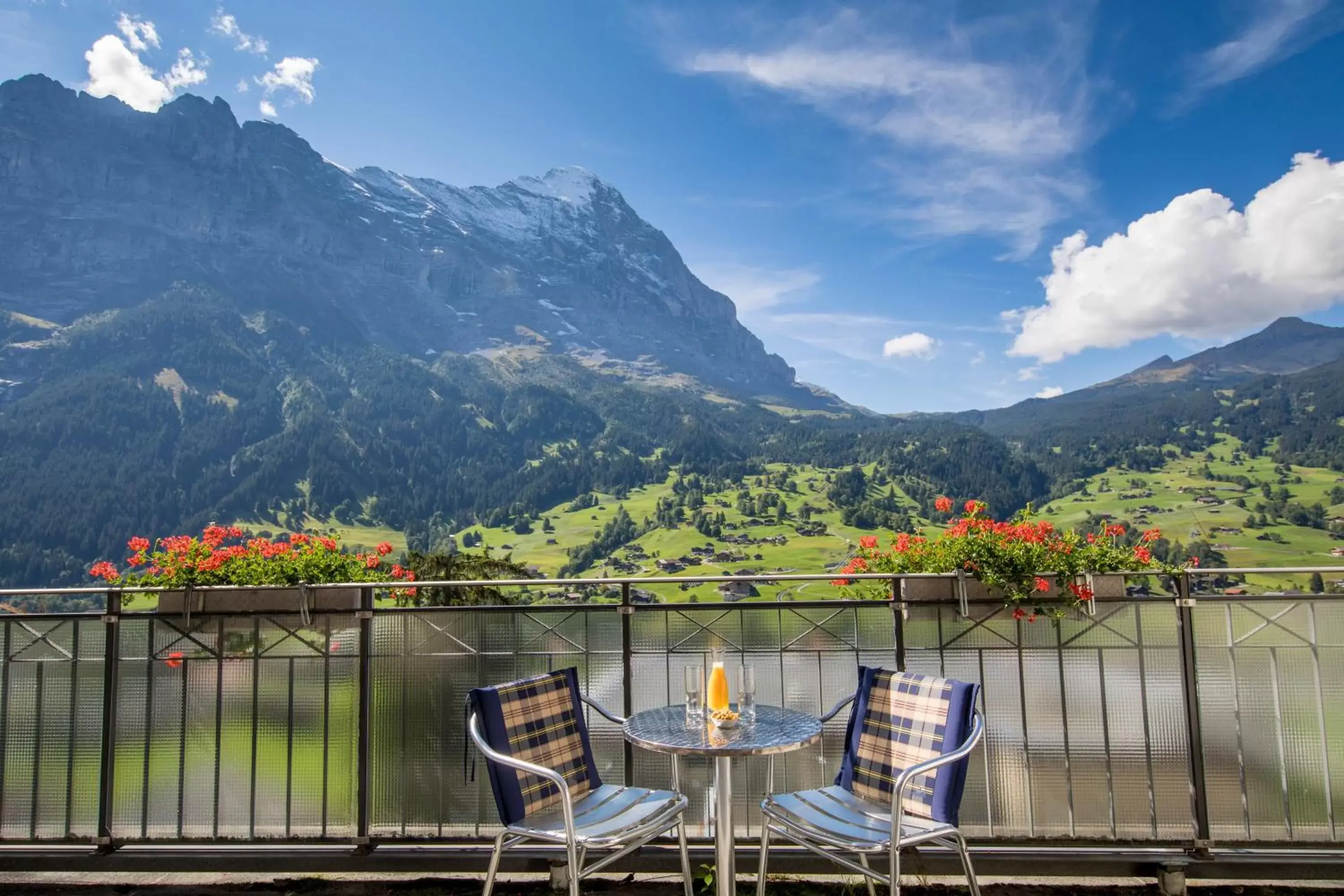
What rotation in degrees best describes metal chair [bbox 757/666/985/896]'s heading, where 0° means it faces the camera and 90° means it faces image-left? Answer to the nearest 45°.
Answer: approximately 45°

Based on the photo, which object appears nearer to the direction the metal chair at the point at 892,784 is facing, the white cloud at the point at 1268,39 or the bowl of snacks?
the bowl of snacks

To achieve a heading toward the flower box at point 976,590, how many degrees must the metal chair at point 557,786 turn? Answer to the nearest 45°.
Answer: approximately 45° to its left

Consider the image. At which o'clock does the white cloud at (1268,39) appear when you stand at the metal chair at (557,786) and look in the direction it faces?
The white cloud is roughly at 9 o'clock from the metal chair.

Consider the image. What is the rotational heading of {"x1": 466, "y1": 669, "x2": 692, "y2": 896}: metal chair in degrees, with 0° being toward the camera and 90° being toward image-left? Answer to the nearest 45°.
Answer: approximately 315°

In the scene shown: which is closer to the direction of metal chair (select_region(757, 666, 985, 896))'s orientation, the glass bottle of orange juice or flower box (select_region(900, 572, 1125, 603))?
the glass bottle of orange juice

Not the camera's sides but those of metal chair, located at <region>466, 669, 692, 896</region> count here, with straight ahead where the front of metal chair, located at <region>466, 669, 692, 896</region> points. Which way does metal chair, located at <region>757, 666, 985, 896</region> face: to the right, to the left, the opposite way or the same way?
to the right

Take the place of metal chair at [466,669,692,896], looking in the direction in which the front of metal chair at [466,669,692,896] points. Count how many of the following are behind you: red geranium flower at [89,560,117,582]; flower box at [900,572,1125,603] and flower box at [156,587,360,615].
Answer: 2

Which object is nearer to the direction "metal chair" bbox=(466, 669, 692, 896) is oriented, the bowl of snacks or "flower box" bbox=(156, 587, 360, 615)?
the bowl of snacks

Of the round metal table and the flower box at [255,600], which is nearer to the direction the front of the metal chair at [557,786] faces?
the round metal table

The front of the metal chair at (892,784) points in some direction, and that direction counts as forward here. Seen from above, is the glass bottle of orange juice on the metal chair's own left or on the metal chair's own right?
on the metal chair's own right

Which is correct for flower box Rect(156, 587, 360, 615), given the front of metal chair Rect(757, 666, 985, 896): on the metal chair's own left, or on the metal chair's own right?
on the metal chair's own right

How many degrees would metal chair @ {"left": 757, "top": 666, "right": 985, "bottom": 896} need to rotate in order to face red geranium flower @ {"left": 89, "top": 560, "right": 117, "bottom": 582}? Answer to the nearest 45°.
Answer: approximately 45° to its right

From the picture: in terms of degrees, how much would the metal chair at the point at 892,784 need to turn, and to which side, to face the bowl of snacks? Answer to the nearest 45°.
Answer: approximately 45° to its right

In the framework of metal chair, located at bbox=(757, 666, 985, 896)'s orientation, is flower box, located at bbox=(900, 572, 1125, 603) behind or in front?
behind

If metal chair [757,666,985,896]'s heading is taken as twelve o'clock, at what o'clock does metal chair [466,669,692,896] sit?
metal chair [466,669,692,896] is roughly at 1 o'clock from metal chair [757,666,985,896].
